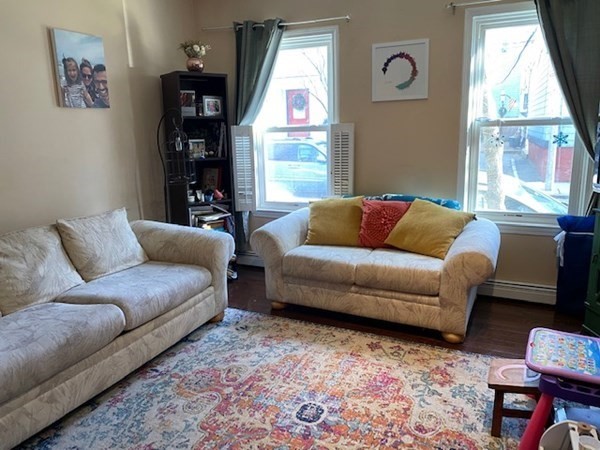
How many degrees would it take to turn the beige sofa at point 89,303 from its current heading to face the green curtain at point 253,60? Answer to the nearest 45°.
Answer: approximately 90° to its left

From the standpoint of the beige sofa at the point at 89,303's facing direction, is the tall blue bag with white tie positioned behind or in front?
in front

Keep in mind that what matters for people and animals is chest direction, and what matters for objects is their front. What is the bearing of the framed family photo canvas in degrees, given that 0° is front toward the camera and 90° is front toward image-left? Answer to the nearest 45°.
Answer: approximately 315°

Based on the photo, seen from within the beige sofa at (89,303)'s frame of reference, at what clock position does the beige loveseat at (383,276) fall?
the beige loveseat at (383,276) is roughly at 11 o'clock from the beige sofa at (89,303).

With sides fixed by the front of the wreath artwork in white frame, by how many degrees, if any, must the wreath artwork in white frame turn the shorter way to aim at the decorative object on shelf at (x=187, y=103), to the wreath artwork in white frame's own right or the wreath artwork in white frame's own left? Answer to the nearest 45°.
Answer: approximately 90° to the wreath artwork in white frame's own right

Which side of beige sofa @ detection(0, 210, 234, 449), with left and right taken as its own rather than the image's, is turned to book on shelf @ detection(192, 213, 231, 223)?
left

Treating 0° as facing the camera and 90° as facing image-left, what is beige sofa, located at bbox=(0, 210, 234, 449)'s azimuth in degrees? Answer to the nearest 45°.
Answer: approximately 315°

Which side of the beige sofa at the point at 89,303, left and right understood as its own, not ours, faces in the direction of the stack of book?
left

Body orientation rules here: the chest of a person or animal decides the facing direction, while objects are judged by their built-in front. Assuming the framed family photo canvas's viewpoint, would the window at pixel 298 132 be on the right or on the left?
on its left

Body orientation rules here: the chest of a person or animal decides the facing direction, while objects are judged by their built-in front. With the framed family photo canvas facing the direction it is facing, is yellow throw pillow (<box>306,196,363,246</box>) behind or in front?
in front

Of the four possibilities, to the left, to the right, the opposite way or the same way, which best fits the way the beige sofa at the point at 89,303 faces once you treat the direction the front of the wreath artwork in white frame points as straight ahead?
to the left

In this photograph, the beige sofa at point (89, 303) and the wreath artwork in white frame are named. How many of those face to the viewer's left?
0
